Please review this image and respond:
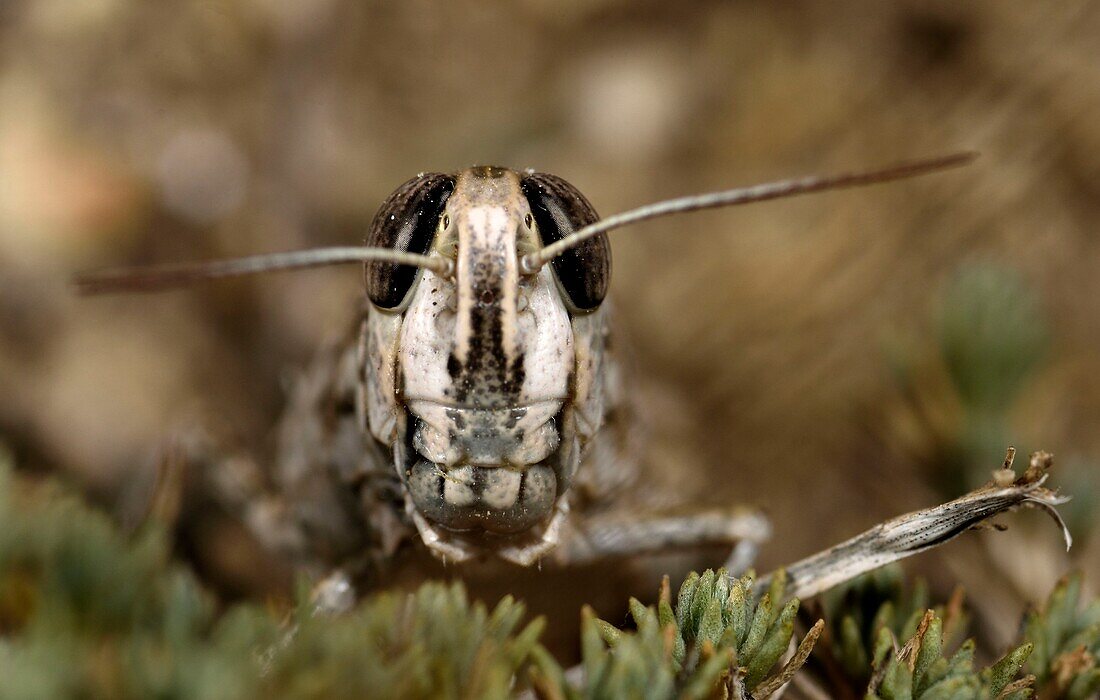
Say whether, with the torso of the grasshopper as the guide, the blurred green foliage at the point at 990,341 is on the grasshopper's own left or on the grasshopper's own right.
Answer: on the grasshopper's own left

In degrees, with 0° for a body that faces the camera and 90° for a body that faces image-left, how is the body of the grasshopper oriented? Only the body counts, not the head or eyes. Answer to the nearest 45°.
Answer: approximately 0°
